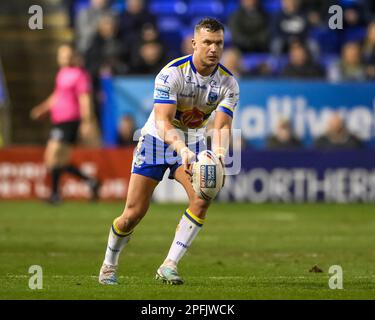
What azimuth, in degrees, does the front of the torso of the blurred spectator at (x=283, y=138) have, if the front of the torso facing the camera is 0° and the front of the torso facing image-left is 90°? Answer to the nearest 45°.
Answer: approximately 0°

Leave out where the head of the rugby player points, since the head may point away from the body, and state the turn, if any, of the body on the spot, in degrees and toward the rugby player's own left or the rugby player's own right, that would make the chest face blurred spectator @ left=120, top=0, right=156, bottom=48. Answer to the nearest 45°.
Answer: approximately 135° to the rugby player's own left

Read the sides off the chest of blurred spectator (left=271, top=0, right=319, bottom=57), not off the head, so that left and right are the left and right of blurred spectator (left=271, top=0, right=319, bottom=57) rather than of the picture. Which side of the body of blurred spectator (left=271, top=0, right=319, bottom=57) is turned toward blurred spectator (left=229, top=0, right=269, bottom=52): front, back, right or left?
right

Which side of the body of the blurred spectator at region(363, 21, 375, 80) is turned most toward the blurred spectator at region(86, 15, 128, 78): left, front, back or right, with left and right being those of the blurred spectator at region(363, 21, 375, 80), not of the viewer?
right

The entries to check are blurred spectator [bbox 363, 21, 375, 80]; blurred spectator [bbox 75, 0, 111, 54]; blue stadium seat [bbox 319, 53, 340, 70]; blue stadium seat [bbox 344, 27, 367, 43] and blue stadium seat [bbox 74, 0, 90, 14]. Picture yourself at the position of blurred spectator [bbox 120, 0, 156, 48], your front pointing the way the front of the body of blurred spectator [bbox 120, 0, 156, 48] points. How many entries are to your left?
3

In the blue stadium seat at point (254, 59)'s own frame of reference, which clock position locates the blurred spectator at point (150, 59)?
The blurred spectator is roughly at 2 o'clock from the blue stadium seat.

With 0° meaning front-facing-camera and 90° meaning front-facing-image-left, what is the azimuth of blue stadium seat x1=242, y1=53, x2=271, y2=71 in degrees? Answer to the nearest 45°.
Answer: approximately 0°

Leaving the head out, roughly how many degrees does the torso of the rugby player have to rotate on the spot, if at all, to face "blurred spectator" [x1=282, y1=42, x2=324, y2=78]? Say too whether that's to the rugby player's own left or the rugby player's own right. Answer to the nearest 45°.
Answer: approximately 135° to the rugby player's own left
